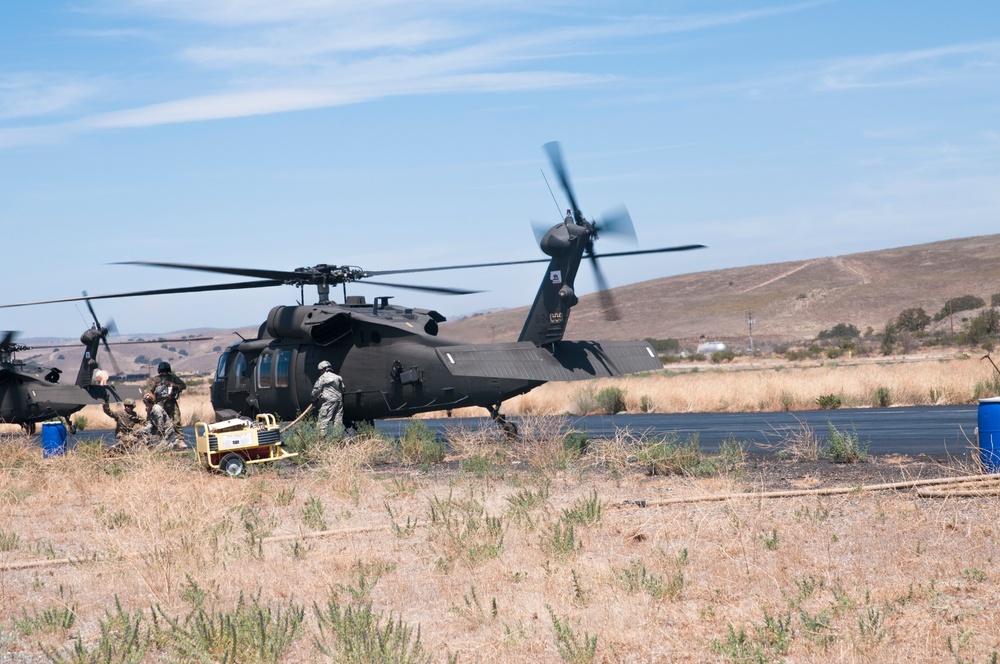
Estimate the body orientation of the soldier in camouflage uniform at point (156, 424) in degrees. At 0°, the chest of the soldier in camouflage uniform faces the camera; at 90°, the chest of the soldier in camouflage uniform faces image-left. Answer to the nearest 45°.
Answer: approximately 90°

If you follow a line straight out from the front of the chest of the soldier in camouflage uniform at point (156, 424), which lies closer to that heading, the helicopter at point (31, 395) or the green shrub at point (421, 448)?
the helicopter

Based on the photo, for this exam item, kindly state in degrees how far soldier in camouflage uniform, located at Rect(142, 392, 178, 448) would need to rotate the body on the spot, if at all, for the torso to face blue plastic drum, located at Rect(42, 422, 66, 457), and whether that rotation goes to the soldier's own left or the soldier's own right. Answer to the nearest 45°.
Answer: approximately 45° to the soldier's own right

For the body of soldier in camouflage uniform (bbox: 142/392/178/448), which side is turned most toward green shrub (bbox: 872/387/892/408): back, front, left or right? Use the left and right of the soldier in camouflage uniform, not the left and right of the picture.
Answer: back

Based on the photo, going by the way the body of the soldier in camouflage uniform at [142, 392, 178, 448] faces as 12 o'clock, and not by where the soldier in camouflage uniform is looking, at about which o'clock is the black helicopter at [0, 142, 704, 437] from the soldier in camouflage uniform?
The black helicopter is roughly at 6 o'clock from the soldier in camouflage uniform.

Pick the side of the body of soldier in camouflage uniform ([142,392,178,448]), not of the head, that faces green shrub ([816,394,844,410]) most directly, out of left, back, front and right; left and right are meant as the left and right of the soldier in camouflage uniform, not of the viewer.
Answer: back

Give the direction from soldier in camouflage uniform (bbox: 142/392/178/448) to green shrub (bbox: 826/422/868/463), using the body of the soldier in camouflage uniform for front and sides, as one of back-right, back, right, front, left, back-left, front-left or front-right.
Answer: back-left

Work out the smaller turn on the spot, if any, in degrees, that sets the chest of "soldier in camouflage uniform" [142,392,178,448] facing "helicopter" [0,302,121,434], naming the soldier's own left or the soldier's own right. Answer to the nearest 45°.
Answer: approximately 90° to the soldier's own right

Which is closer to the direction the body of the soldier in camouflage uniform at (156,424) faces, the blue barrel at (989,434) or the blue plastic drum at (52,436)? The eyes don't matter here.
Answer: the blue plastic drum

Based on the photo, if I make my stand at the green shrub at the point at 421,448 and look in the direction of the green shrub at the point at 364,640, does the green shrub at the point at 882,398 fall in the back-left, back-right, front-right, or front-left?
back-left

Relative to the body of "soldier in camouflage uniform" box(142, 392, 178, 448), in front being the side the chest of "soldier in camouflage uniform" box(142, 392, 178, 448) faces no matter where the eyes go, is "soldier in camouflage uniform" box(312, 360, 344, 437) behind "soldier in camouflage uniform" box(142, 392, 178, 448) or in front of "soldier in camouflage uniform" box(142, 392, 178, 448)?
behind

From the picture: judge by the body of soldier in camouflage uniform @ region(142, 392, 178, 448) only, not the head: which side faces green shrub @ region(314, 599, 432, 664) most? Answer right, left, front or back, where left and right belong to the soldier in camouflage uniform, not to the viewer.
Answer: left
